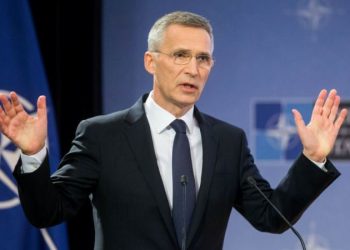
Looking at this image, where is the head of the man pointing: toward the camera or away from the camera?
toward the camera

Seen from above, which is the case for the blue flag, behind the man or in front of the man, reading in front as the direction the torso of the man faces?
behind

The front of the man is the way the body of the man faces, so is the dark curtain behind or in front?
behind
